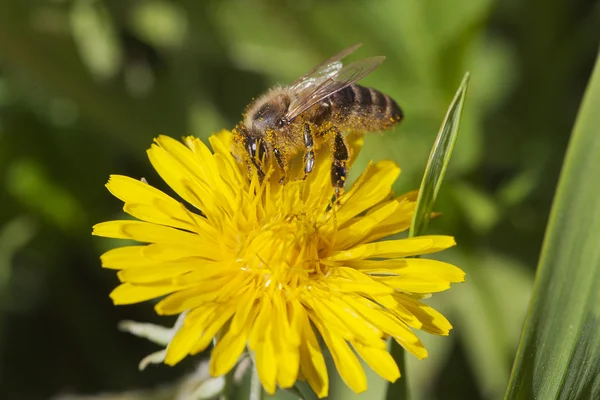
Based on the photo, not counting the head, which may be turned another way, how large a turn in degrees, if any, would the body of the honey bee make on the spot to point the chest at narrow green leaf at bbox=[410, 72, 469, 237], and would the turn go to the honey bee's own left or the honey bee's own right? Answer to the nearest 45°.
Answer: approximately 135° to the honey bee's own left

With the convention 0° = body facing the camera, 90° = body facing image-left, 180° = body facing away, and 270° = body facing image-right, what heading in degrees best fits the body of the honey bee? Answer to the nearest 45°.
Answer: approximately 90°
